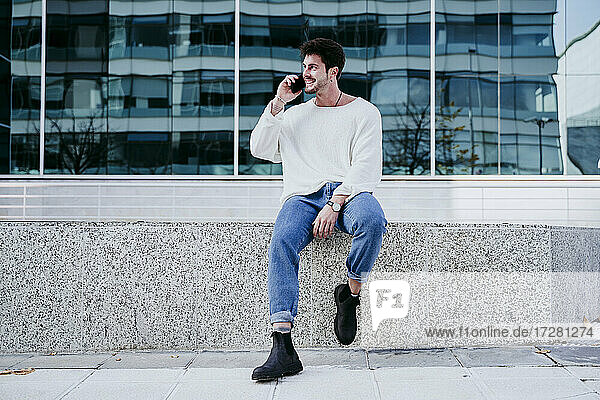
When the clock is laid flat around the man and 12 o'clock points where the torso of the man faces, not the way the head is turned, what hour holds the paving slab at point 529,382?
The paving slab is roughly at 10 o'clock from the man.

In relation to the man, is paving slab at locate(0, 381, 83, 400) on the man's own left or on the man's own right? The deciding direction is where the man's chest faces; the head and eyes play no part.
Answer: on the man's own right

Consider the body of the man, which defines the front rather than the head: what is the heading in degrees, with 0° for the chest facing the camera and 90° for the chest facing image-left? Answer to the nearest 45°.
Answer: approximately 0°

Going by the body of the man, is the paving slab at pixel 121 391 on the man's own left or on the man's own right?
on the man's own right
